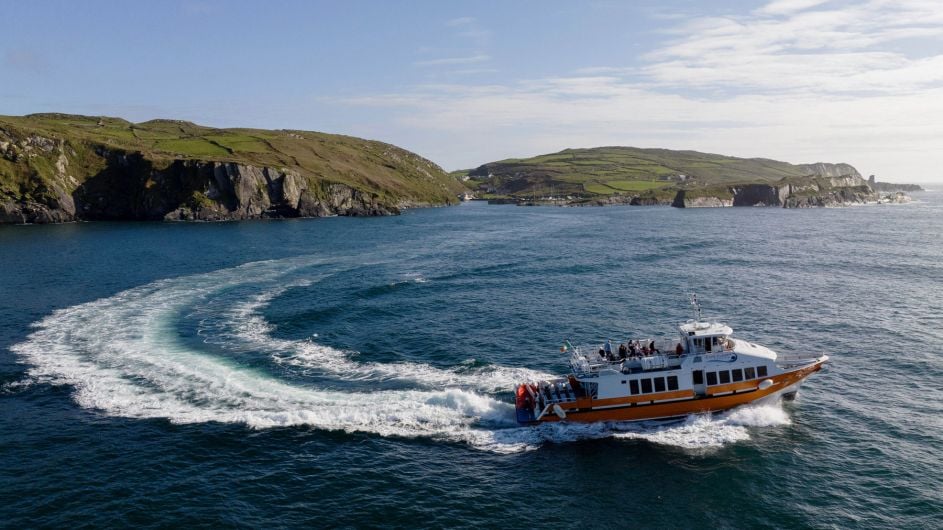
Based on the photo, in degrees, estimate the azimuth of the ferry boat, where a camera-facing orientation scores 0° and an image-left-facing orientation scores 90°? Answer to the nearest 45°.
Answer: approximately 270°
